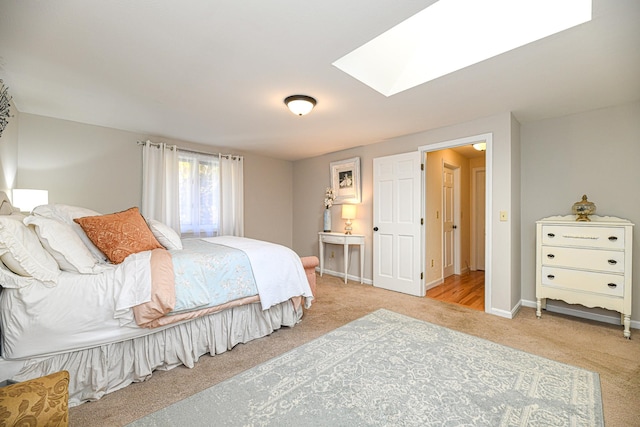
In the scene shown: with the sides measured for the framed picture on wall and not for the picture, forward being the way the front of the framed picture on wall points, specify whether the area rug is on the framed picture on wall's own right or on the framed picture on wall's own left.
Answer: on the framed picture on wall's own left

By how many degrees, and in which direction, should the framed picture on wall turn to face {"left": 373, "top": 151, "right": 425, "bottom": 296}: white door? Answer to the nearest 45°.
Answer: approximately 90° to its left

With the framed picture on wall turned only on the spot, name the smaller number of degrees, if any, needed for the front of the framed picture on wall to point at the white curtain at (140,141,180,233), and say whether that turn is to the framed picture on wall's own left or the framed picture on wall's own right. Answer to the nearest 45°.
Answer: approximately 45° to the framed picture on wall's own right

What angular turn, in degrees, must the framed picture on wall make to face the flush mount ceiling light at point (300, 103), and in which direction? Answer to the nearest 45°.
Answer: approximately 45° to its left

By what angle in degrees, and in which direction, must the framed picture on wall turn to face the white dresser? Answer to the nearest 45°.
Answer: approximately 90° to its left

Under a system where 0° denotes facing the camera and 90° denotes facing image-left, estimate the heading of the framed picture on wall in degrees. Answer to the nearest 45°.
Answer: approximately 45°

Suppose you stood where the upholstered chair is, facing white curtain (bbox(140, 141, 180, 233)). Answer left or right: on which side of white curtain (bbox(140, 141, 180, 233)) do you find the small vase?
right
